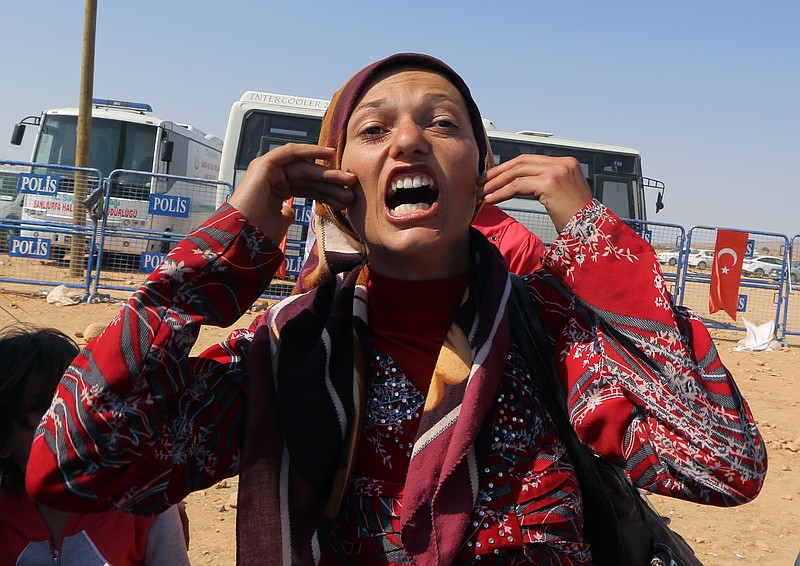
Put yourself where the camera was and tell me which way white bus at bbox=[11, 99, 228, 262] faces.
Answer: facing the viewer and to the left of the viewer

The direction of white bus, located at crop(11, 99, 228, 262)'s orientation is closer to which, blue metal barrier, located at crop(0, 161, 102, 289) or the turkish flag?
the blue metal barrier

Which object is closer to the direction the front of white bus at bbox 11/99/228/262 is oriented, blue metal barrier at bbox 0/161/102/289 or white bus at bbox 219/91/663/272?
the blue metal barrier

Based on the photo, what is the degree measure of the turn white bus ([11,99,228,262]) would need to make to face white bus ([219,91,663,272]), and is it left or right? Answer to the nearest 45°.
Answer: approximately 90° to its left

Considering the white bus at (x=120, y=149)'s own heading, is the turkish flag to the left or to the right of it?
on its left

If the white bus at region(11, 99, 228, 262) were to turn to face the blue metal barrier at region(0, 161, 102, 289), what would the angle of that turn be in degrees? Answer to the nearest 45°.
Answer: approximately 45° to its left

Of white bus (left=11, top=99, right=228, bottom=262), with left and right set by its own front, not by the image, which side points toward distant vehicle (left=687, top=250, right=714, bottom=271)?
back

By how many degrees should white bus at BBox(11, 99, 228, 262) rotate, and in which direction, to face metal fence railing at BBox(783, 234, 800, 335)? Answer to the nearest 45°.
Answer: approximately 90° to its left
